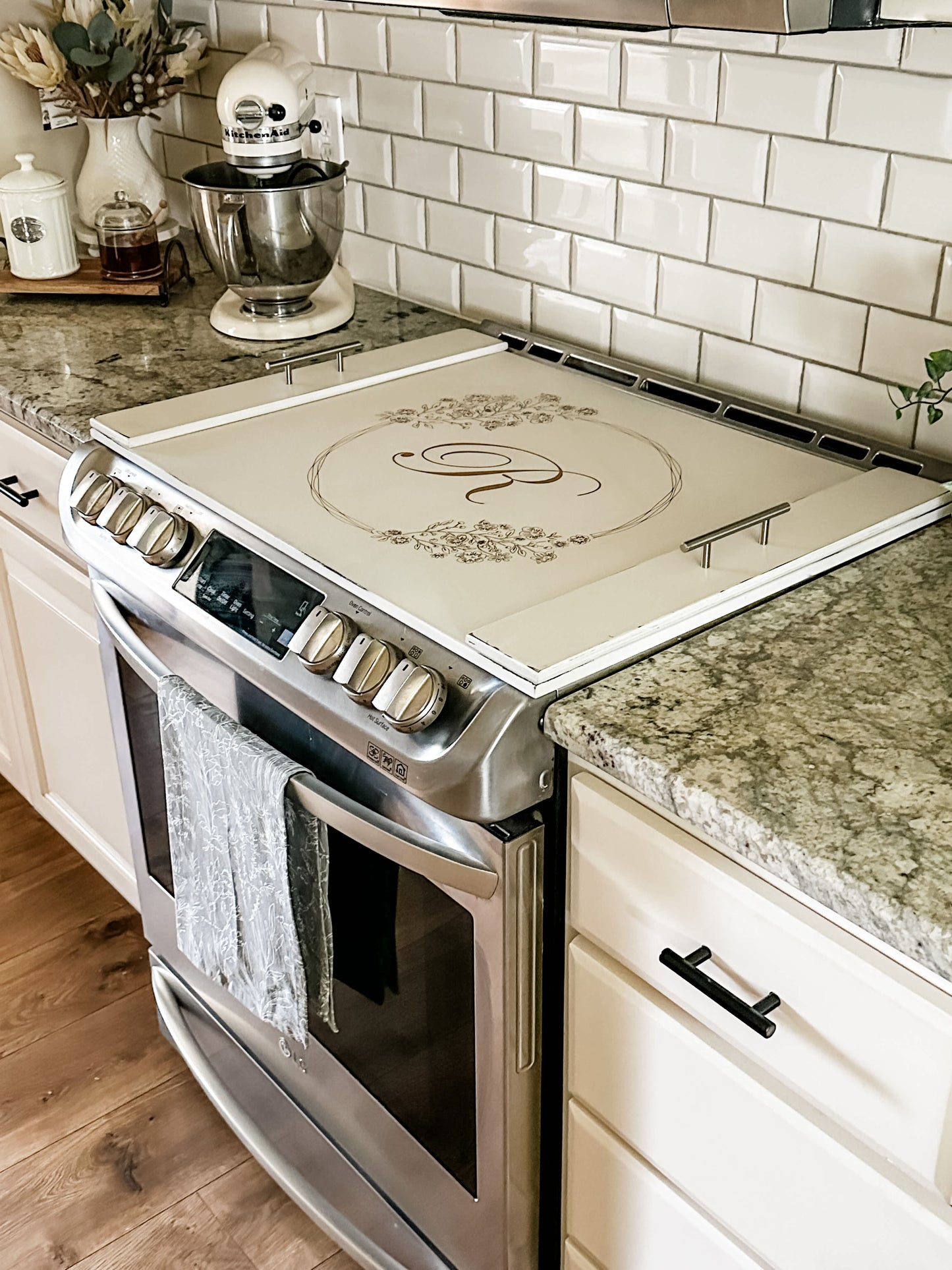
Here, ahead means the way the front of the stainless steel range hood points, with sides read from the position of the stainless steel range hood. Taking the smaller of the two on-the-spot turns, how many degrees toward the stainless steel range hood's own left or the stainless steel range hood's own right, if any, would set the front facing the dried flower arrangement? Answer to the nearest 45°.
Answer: approximately 90° to the stainless steel range hood's own right

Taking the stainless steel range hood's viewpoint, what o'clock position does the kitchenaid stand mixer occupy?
The kitchenaid stand mixer is roughly at 3 o'clock from the stainless steel range hood.

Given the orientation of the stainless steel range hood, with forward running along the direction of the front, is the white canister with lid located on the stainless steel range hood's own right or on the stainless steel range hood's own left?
on the stainless steel range hood's own right

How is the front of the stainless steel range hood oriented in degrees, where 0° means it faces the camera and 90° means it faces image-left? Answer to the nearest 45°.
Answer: approximately 45°
